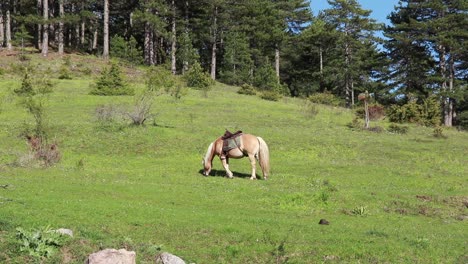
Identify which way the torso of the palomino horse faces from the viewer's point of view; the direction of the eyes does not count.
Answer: to the viewer's left

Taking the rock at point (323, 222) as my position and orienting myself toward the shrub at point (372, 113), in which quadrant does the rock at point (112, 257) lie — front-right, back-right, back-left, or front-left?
back-left

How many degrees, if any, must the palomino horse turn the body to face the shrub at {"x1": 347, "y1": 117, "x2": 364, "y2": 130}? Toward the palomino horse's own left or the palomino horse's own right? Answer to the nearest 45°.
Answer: approximately 135° to the palomino horse's own right

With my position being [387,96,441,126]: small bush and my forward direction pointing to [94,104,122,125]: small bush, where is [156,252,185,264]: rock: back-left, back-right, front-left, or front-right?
front-left

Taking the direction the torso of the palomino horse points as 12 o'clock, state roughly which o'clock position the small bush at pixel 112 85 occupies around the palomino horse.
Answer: The small bush is roughly at 2 o'clock from the palomino horse.

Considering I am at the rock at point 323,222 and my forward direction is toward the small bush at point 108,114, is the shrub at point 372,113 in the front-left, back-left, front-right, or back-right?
front-right

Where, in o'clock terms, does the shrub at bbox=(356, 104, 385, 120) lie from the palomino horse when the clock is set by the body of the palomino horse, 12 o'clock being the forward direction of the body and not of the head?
The shrub is roughly at 4 o'clock from the palomino horse.

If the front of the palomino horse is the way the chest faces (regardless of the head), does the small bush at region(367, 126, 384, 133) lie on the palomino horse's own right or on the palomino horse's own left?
on the palomino horse's own right

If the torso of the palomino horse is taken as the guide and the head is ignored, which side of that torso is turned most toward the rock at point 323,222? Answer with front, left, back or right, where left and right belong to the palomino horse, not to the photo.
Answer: left

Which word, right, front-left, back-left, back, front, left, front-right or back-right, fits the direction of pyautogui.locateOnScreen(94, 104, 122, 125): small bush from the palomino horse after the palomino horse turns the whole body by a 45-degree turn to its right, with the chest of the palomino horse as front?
front

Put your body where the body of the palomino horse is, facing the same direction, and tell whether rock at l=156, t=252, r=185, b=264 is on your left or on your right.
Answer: on your left

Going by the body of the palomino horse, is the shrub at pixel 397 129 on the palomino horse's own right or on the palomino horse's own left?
on the palomino horse's own right

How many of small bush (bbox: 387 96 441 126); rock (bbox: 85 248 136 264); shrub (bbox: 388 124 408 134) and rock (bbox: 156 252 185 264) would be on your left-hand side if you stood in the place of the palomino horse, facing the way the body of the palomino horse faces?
2

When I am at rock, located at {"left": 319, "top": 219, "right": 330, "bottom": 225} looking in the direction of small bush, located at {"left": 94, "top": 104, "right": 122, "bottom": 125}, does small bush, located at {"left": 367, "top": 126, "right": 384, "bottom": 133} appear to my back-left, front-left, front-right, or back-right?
front-right

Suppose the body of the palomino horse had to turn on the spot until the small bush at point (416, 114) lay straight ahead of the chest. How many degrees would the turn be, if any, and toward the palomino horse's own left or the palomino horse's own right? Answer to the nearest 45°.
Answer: approximately 135° to the palomino horse's own right

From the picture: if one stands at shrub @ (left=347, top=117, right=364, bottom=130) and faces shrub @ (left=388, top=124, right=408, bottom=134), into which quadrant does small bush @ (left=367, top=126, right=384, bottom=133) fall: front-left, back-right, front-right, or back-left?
front-right

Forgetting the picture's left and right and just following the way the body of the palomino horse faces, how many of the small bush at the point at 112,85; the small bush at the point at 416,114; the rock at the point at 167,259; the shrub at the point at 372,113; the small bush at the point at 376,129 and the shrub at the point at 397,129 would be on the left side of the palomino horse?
1
